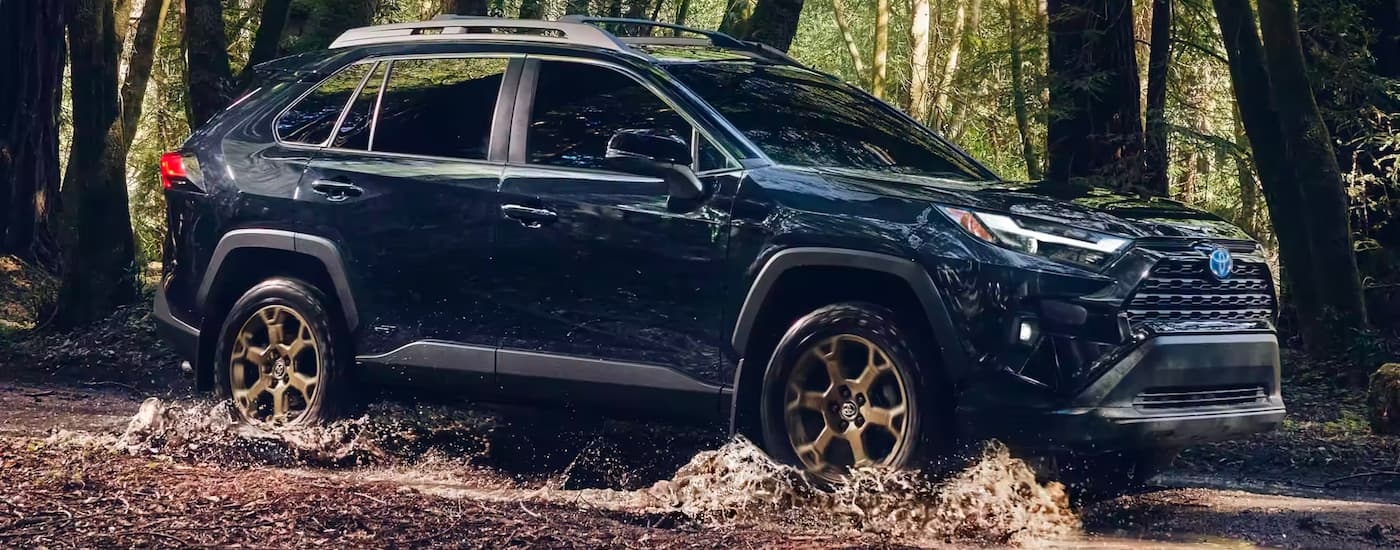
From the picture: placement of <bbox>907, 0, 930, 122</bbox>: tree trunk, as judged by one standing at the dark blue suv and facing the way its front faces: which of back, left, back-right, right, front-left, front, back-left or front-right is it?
back-left

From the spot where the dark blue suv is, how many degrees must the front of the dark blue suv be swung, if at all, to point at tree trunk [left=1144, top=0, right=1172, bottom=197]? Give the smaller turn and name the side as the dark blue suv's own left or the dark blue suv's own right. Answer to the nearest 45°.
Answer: approximately 90° to the dark blue suv's own left

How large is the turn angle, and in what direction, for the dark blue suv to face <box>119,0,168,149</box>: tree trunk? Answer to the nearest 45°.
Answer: approximately 180°

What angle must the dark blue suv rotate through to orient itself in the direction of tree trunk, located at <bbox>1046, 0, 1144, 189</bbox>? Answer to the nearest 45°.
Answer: approximately 90° to its left

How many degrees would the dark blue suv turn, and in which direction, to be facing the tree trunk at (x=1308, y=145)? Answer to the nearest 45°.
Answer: approximately 90° to its left

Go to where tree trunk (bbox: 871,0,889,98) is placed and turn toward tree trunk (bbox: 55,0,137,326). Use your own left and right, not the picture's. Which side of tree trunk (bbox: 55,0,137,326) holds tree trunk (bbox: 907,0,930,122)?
left

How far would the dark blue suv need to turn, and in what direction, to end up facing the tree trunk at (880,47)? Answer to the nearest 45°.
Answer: approximately 135° to its left
